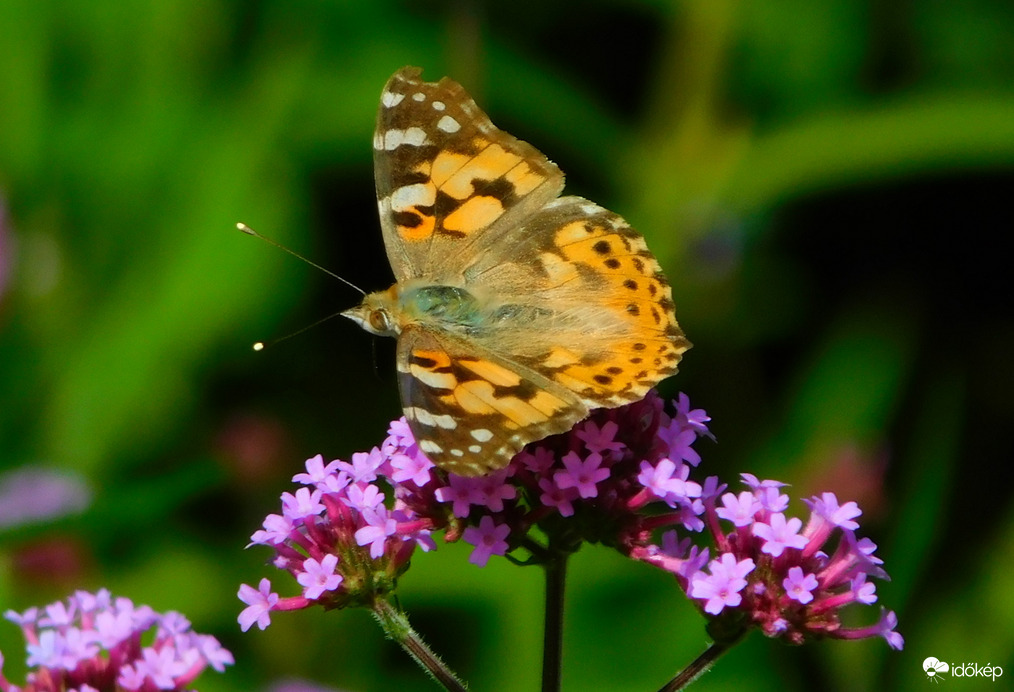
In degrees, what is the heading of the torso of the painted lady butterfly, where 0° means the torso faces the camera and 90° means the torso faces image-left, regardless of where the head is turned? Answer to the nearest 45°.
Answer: approximately 90°
